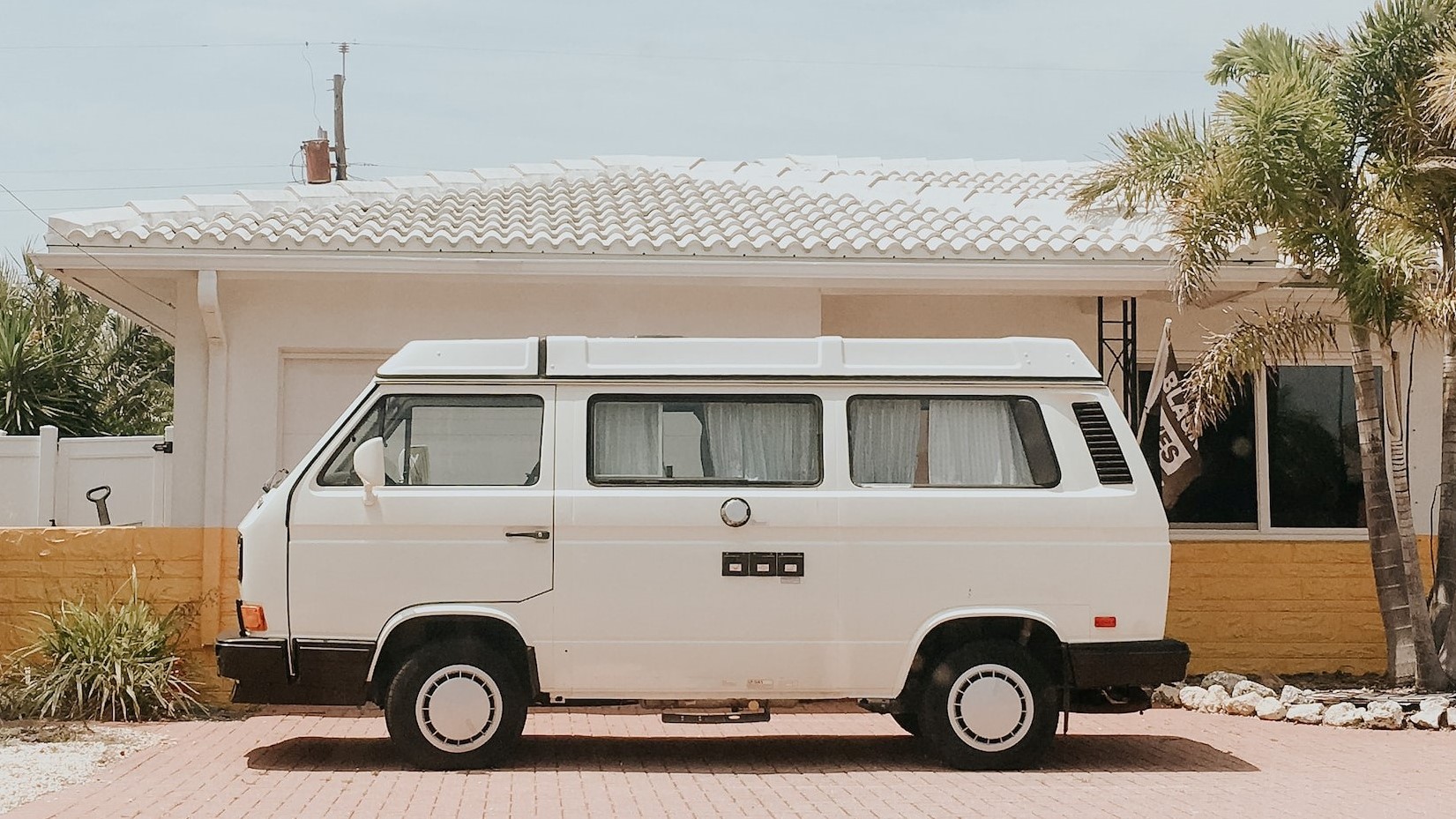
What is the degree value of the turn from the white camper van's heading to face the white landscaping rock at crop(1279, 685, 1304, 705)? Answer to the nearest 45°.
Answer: approximately 135° to its right

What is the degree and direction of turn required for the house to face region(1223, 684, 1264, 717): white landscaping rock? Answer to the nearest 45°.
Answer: approximately 90° to its left

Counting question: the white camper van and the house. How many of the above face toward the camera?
1

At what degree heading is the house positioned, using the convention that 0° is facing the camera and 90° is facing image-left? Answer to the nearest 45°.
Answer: approximately 0°

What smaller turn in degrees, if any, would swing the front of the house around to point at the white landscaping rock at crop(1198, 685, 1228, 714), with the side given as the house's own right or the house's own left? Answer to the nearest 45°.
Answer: approximately 90° to the house's own left

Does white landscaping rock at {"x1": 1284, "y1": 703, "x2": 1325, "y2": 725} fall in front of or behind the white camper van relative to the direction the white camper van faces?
behind

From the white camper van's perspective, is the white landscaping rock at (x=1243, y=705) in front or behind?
behind

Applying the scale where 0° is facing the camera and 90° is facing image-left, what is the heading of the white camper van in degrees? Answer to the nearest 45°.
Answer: approximately 90°

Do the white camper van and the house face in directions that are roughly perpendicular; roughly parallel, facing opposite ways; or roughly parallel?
roughly perpendicular

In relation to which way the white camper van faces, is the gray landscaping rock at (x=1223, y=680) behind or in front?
behind
